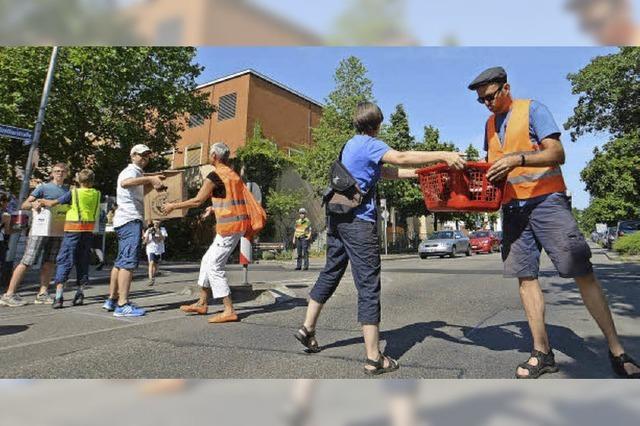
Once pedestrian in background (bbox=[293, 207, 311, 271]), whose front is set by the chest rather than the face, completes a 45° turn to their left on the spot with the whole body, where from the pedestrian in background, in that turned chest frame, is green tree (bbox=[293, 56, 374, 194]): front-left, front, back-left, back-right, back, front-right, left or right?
back-left

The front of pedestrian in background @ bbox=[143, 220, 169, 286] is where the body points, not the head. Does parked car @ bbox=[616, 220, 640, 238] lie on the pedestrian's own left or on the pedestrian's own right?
on the pedestrian's own left

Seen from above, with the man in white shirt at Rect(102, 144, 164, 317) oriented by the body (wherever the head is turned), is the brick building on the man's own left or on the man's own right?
on the man's own left

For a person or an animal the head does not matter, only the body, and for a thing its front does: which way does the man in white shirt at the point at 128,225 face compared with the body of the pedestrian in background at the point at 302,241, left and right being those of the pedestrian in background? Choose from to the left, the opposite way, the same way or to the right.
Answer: to the left

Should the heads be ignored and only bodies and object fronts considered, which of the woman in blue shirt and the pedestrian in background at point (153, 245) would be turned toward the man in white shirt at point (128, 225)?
the pedestrian in background

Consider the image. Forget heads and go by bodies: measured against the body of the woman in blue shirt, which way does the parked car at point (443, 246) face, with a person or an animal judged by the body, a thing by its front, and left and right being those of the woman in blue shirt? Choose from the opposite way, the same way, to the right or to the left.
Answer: the opposite way

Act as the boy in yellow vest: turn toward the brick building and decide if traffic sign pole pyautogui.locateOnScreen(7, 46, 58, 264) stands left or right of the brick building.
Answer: left

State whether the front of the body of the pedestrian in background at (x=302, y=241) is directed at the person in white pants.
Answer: yes

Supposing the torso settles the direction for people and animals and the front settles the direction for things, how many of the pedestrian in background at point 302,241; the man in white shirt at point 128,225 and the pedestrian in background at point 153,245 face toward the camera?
2

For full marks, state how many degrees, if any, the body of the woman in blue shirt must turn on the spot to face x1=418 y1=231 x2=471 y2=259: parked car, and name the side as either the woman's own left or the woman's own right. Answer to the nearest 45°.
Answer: approximately 45° to the woman's own left

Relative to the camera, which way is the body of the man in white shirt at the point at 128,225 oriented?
to the viewer's right

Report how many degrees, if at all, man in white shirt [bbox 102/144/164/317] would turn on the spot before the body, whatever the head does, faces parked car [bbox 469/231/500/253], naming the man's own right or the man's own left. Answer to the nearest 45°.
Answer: approximately 45° to the man's own left
